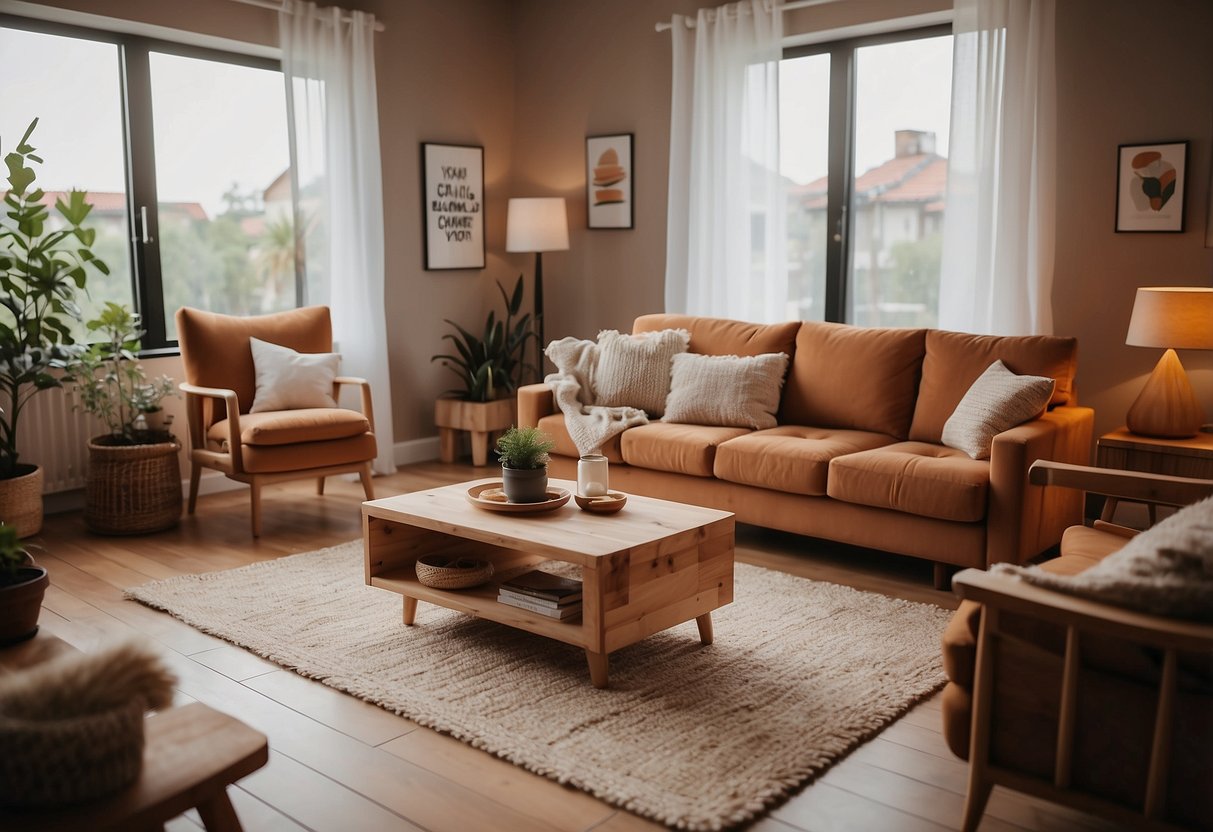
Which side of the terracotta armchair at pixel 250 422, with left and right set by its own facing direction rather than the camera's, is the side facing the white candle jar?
front

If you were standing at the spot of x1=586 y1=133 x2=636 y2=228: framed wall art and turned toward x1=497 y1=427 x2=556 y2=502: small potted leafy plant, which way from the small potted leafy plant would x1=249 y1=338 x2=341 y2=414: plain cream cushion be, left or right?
right

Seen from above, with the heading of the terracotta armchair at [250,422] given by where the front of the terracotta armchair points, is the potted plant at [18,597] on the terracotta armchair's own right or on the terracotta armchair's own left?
on the terracotta armchair's own right

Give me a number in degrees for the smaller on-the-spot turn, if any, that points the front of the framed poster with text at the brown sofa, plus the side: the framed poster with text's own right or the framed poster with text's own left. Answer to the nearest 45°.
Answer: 0° — it already faces it

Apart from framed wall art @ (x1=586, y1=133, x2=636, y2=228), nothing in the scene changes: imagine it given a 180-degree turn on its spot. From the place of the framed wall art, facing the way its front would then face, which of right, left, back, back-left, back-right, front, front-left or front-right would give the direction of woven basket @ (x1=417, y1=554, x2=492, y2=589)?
back-right

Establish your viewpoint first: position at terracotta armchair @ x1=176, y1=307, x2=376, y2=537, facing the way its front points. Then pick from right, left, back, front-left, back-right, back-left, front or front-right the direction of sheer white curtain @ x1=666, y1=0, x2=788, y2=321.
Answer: front-left

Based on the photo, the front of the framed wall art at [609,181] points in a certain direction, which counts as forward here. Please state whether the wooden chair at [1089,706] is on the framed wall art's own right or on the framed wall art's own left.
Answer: on the framed wall art's own left

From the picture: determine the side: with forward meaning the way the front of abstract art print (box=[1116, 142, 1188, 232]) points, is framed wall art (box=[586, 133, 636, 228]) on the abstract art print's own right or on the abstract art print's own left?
on the abstract art print's own right

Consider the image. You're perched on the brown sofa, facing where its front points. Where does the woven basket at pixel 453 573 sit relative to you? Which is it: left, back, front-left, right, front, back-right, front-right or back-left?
front

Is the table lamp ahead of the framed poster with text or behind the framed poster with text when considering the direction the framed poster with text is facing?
ahead

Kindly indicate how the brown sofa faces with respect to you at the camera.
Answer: facing the viewer and to the left of the viewer

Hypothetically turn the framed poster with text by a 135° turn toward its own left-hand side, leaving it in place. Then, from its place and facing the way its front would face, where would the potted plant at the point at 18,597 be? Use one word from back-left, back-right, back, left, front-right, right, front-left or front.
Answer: back

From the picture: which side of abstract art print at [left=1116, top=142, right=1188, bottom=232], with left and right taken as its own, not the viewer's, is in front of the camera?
front

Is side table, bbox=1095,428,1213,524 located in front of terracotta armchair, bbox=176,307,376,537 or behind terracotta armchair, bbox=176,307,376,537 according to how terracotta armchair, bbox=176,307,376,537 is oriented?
in front
